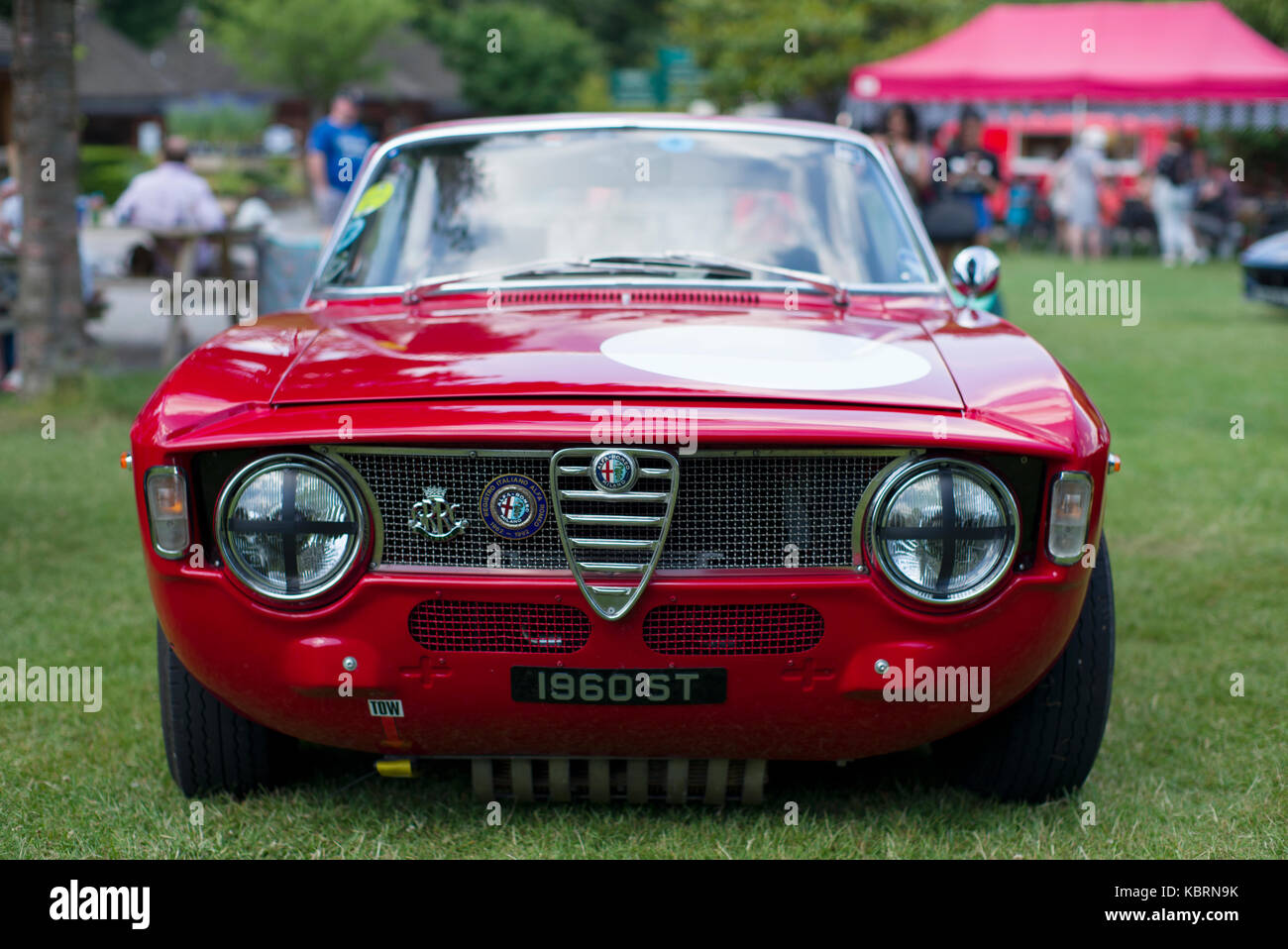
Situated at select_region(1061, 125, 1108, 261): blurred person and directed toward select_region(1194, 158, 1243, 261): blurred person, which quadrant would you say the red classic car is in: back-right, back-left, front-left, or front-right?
back-right

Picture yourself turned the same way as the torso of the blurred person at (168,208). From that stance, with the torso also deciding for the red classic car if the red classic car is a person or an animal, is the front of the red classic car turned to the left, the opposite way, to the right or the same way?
the opposite way

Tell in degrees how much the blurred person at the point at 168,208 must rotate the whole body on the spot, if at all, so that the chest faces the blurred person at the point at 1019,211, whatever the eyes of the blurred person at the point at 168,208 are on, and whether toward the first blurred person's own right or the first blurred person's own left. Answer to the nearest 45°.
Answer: approximately 45° to the first blurred person's own right

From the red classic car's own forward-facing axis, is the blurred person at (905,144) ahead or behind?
behind

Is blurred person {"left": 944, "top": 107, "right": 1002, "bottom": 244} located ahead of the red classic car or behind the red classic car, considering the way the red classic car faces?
behind

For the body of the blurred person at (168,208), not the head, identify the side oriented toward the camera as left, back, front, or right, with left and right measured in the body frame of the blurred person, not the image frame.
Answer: back

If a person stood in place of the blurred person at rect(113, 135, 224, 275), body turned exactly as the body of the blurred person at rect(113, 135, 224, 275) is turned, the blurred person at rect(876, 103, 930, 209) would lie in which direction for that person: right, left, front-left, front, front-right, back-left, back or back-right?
right

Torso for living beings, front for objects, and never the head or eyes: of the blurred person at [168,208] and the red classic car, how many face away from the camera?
1
